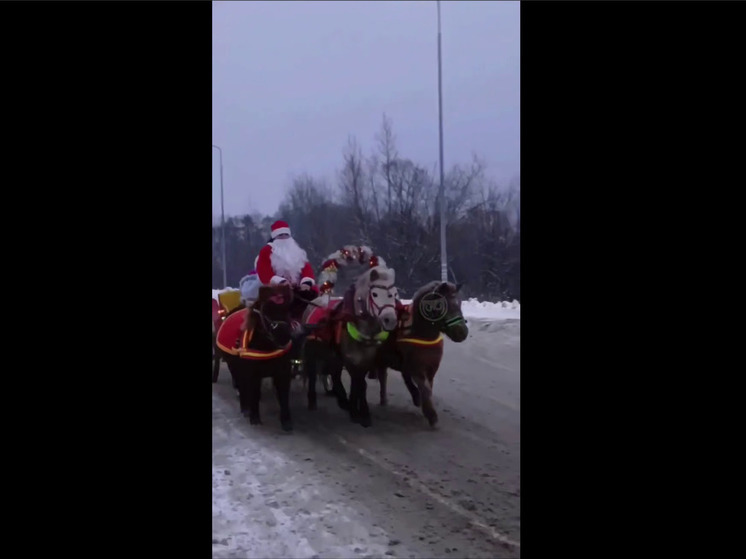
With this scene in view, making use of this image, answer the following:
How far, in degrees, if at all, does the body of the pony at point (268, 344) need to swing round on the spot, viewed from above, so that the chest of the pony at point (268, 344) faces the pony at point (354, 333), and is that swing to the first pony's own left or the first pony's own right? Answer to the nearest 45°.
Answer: approximately 45° to the first pony's own left

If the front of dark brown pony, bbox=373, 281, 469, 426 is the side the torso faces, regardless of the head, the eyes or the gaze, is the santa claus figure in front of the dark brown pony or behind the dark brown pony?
behind

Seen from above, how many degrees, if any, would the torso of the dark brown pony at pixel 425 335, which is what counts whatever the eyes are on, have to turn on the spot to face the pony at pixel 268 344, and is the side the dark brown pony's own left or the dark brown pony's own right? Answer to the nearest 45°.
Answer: approximately 135° to the dark brown pony's own right

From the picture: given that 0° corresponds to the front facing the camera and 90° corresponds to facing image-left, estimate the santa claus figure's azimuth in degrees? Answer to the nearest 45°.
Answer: approximately 315°

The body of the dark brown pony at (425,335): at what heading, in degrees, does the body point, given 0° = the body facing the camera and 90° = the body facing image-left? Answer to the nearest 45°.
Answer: approximately 315°
